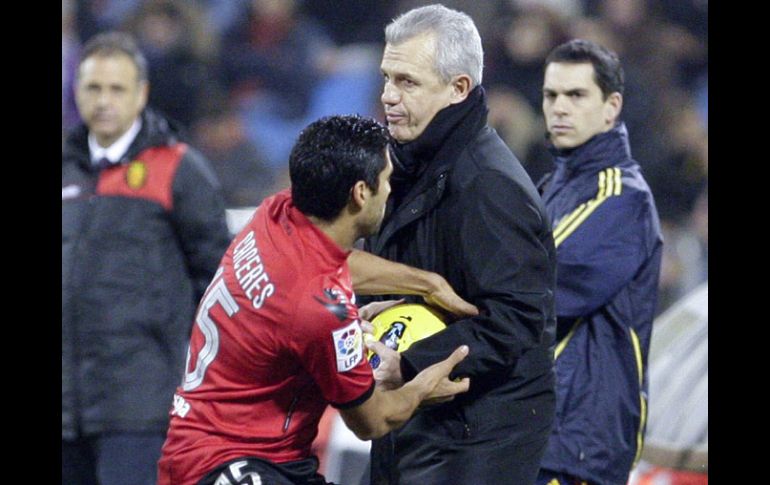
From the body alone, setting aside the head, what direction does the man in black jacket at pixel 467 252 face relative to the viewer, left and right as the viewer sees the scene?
facing the viewer and to the left of the viewer

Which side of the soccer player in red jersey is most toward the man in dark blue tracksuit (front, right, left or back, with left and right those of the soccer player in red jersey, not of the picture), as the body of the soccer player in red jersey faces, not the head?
front

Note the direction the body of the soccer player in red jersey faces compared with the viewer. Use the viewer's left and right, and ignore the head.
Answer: facing away from the viewer and to the right of the viewer

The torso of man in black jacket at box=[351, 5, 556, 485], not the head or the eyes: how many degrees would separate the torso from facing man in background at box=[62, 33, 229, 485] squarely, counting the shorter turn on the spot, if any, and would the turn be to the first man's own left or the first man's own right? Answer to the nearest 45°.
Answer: approximately 90° to the first man's own right

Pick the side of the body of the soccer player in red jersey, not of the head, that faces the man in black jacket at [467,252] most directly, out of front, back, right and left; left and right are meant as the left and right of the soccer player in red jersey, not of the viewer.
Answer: front

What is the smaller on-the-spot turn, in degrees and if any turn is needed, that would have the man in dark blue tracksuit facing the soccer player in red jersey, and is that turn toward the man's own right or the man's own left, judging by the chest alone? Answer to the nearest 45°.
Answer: approximately 45° to the man's own left

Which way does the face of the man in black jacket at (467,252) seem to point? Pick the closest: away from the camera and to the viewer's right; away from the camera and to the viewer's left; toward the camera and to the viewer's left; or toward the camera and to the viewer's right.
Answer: toward the camera and to the viewer's left

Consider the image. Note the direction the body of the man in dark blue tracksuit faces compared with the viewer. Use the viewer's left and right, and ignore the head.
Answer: facing to the left of the viewer

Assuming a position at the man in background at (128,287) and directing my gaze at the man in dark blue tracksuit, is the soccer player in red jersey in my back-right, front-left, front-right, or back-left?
front-right

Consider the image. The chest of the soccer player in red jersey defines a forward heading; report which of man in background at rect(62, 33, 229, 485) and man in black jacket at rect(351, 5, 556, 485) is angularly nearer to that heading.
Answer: the man in black jacket

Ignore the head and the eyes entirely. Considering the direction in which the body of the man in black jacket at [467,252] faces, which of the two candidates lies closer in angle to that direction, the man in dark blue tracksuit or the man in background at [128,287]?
the man in background

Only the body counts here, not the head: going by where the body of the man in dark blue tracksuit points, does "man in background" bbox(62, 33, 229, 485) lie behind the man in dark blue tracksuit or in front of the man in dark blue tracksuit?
in front
